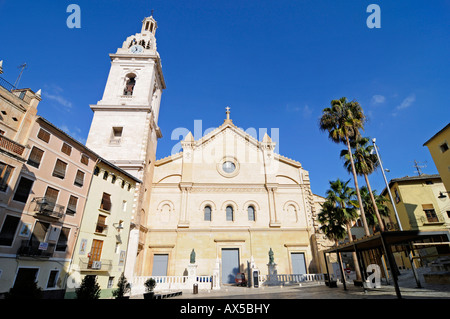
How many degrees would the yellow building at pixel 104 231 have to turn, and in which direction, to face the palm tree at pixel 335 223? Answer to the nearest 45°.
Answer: approximately 45° to its left

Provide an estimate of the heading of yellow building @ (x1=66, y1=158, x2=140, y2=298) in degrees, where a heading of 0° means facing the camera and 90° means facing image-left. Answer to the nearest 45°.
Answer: approximately 315°

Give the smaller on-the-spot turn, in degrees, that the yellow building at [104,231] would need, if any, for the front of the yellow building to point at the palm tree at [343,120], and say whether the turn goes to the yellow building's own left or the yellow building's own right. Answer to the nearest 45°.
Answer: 0° — it already faces it

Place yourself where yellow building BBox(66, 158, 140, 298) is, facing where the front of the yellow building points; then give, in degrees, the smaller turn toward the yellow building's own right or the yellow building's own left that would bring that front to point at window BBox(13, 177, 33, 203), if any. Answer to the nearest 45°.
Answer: approximately 90° to the yellow building's own right
